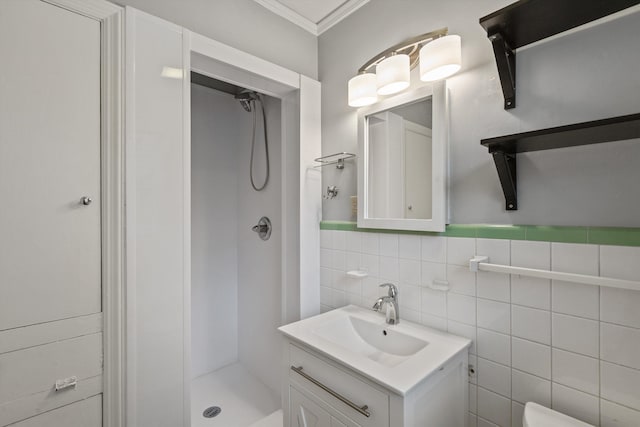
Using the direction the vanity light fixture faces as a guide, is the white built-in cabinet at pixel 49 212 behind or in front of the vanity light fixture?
in front

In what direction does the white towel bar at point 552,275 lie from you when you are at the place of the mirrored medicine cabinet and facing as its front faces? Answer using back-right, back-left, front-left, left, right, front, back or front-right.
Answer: left

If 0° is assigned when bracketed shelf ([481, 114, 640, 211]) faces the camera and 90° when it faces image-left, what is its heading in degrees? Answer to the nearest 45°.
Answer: approximately 45°

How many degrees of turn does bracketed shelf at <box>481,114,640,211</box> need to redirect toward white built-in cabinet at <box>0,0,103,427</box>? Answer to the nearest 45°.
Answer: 0° — it already faces it

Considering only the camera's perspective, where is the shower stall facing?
facing the viewer and to the right of the viewer

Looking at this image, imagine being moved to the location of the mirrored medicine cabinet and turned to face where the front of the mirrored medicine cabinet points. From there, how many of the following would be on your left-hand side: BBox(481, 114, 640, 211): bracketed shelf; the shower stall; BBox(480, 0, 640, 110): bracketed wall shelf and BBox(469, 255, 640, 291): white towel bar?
3

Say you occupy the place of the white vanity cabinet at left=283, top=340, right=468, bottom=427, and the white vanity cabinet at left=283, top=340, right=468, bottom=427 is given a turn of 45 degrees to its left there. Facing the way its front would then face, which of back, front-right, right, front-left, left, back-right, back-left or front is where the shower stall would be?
back-right

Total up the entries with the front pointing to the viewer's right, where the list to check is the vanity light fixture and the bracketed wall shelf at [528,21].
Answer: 0

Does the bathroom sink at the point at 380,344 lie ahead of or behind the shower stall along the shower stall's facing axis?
ahead

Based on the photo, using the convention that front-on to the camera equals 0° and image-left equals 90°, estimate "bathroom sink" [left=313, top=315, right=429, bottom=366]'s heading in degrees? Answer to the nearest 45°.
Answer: approximately 45°

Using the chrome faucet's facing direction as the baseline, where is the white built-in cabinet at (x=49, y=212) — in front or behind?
in front
